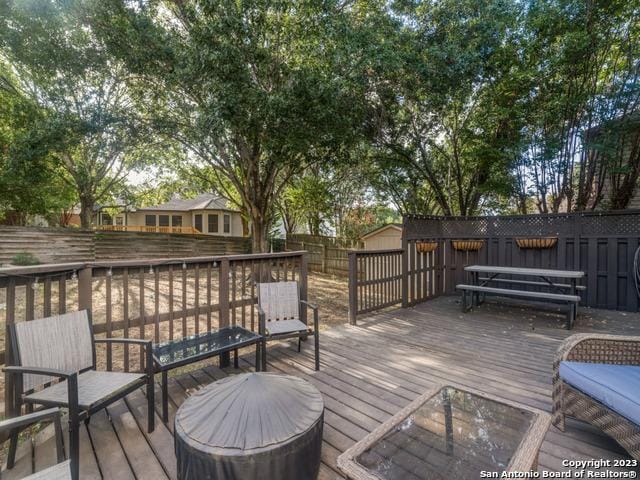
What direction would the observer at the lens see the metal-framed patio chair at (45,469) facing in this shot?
facing to the right of the viewer

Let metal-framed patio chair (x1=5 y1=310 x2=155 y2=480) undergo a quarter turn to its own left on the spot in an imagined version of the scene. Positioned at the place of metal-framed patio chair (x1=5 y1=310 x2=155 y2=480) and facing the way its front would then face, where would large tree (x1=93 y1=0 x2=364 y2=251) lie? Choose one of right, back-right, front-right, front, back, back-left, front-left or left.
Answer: front

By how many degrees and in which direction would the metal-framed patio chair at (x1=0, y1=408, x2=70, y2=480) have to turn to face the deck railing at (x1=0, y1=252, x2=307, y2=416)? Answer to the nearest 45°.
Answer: approximately 90° to its left

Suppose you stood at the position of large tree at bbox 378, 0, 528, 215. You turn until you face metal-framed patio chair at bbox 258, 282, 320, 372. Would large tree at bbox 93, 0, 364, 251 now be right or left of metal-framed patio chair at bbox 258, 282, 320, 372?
right

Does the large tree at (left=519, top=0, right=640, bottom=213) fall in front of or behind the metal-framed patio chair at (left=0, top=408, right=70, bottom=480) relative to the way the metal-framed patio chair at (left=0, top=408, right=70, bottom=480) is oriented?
in front

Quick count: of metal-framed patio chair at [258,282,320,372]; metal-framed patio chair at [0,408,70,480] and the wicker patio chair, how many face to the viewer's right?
1

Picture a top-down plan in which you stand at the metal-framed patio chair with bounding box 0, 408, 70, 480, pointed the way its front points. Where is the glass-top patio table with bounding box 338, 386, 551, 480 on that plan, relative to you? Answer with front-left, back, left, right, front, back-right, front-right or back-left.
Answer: front-right

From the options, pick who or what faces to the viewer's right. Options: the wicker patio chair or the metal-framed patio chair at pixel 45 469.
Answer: the metal-framed patio chair

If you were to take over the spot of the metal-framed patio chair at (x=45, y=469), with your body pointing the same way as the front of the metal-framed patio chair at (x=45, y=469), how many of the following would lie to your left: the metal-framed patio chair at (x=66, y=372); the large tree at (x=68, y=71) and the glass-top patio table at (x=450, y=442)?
2

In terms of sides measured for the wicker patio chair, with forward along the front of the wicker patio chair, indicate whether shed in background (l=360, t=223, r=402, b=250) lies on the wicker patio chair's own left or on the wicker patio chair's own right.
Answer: on the wicker patio chair's own right

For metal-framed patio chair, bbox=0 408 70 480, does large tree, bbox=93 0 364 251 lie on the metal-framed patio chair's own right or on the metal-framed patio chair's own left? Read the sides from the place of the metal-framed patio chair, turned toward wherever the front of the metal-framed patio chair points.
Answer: on the metal-framed patio chair's own left

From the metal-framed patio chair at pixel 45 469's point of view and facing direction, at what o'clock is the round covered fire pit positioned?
The round covered fire pit is roughly at 1 o'clock from the metal-framed patio chair.

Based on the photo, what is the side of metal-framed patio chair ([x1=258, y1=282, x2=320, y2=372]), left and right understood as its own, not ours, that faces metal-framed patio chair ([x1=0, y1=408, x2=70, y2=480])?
front

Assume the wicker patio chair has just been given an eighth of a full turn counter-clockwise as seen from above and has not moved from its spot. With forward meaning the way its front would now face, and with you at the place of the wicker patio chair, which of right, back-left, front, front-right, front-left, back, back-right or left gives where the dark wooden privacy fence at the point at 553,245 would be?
back
